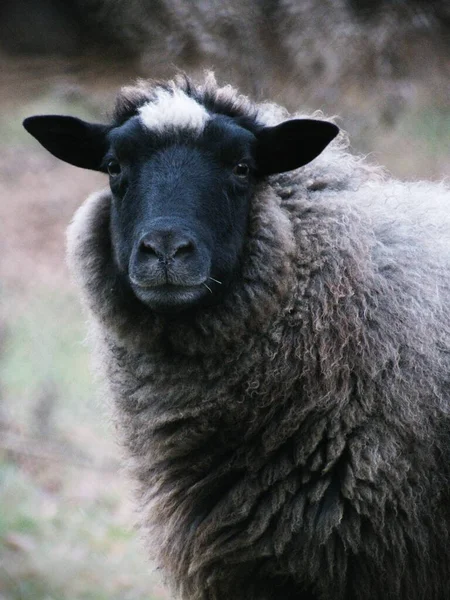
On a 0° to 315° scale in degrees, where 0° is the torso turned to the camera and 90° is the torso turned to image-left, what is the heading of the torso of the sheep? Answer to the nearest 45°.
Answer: approximately 45°
